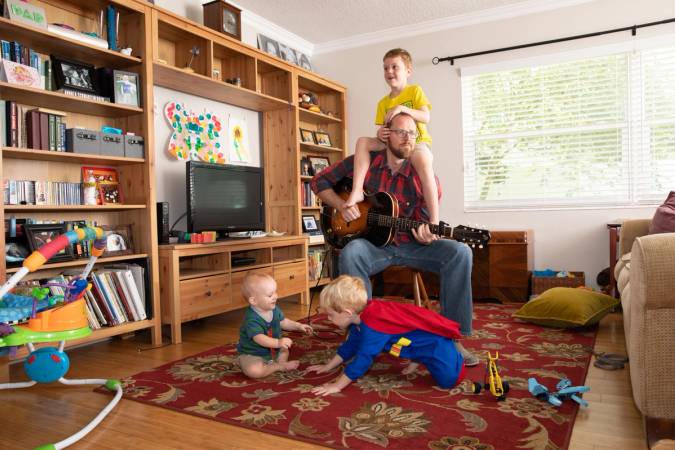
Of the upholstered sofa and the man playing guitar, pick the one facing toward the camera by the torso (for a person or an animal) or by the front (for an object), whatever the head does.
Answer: the man playing guitar

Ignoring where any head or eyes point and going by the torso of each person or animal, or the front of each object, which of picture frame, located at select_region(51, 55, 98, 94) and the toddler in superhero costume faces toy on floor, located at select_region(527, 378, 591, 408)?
the picture frame

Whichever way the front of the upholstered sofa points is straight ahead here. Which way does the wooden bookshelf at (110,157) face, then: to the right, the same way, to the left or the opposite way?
the opposite way

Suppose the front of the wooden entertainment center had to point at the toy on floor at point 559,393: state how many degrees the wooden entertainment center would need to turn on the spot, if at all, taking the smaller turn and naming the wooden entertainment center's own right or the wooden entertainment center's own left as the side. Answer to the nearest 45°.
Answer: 0° — it already faces it

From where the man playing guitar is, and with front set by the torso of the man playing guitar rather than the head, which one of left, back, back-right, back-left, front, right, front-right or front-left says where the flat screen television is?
back-right

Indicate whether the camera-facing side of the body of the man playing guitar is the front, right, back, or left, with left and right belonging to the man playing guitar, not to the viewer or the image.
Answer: front

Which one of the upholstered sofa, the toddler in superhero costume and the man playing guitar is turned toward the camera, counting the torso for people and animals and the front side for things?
the man playing guitar

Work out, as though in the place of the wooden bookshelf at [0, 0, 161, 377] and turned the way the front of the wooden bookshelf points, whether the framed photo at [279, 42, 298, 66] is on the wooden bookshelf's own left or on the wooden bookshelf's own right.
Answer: on the wooden bookshelf's own left

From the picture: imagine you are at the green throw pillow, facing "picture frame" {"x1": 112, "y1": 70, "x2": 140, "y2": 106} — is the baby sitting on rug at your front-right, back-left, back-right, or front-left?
front-left

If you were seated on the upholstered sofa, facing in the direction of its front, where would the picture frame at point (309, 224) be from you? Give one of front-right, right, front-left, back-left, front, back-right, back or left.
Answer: front-right

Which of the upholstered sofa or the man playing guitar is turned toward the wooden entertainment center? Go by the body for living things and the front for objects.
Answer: the upholstered sofa

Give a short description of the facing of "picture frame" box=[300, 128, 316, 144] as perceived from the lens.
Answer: facing the viewer and to the right of the viewer
